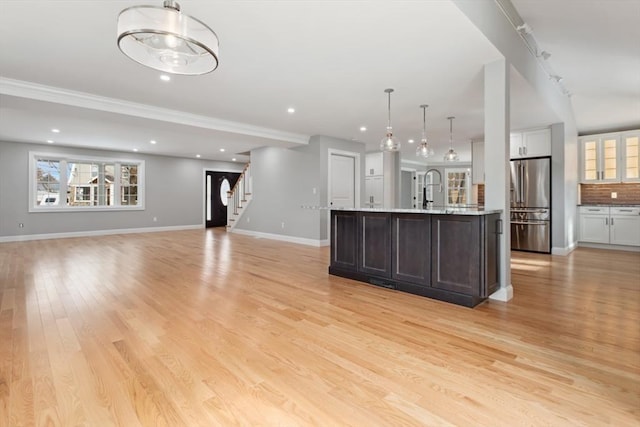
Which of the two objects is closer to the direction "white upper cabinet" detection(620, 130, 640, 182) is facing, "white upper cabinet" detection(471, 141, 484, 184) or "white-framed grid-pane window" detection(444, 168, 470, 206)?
the white upper cabinet

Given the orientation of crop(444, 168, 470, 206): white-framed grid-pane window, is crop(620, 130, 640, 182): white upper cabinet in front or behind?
in front

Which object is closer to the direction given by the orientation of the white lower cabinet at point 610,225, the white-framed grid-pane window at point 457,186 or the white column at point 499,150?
the white column

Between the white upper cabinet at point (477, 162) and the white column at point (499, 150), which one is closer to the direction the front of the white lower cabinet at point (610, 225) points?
the white column

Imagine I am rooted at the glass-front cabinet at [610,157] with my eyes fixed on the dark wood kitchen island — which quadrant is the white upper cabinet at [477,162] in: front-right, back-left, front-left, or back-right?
front-right

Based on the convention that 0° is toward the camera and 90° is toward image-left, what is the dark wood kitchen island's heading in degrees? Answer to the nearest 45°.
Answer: approximately 45°

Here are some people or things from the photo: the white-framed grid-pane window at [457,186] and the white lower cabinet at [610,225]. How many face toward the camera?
2

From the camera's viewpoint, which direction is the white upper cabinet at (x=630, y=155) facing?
toward the camera

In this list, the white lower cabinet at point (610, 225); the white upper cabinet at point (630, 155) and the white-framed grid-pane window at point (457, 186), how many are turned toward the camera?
3

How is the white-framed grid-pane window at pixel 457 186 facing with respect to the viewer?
toward the camera

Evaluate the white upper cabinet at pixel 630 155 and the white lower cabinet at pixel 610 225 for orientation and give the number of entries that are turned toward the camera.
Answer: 2
